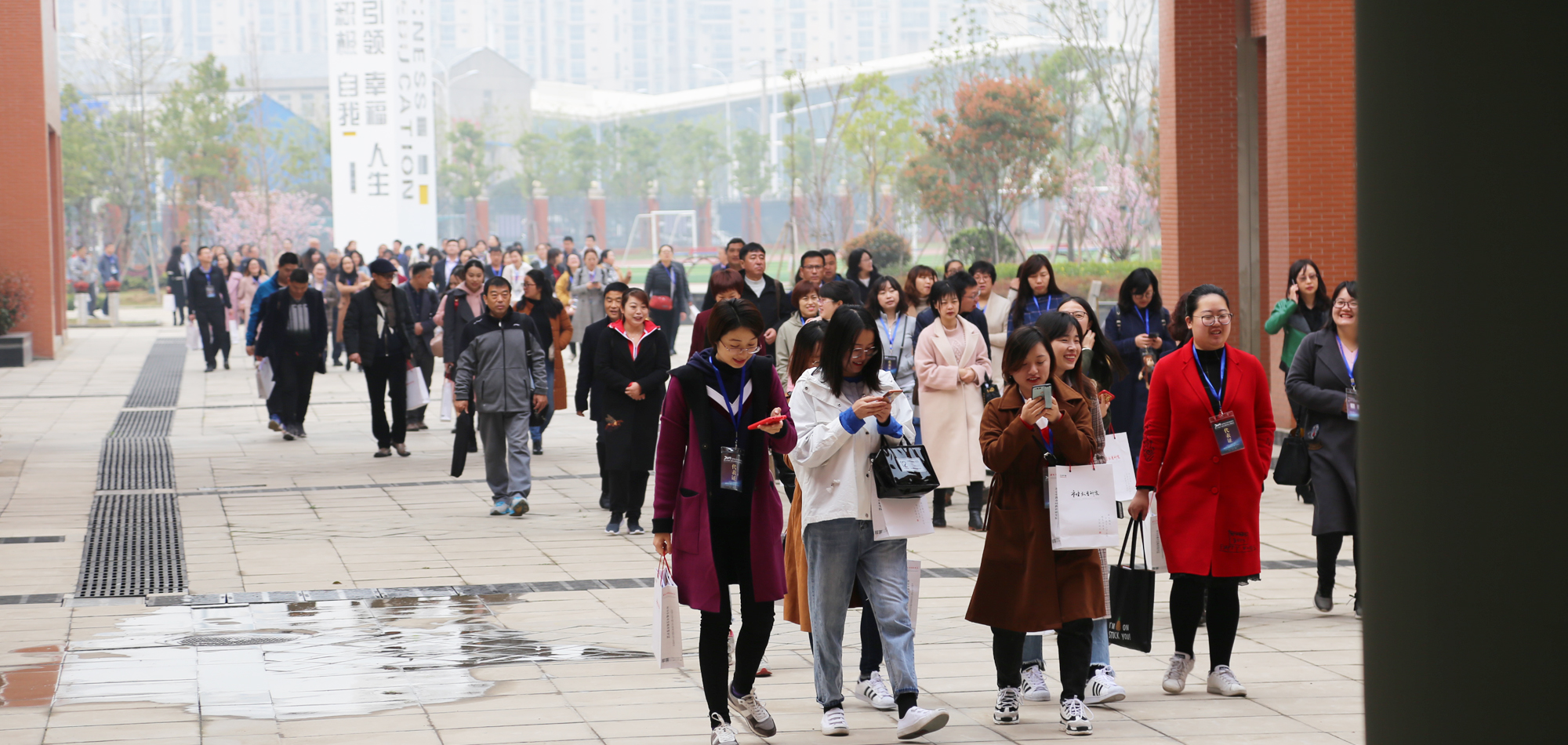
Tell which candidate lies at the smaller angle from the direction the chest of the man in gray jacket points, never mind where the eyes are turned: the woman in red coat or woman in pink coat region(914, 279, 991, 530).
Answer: the woman in red coat

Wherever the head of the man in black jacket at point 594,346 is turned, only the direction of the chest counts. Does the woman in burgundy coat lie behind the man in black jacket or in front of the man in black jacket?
in front

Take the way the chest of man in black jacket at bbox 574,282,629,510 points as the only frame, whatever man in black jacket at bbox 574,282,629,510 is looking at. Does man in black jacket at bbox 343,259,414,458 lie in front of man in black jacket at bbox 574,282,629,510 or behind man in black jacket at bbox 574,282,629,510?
behind

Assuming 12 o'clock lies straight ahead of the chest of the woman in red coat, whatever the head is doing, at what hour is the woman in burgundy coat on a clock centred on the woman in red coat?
The woman in burgundy coat is roughly at 2 o'clock from the woman in red coat.

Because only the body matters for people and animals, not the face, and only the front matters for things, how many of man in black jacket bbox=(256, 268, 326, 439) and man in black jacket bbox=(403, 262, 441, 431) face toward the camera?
2

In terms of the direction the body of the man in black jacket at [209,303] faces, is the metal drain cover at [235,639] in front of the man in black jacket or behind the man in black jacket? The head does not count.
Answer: in front

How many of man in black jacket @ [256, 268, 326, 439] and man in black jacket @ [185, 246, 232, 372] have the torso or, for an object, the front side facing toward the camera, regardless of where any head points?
2

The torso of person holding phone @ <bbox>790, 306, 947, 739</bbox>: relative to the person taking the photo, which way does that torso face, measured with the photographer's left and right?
facing the viewer and to the right of the viewer
